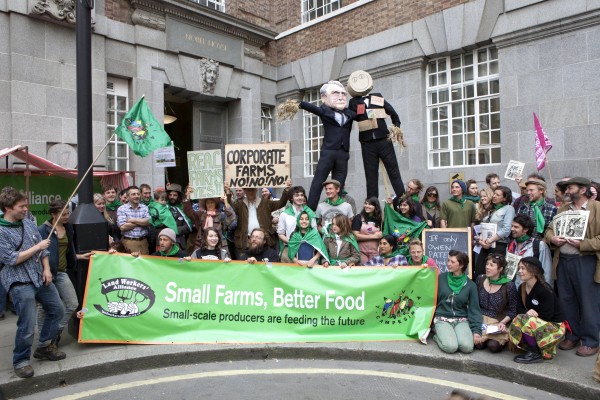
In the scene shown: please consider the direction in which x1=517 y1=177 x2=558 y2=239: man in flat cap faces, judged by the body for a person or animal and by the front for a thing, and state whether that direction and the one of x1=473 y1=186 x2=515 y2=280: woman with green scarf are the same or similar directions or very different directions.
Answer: same or similar directions

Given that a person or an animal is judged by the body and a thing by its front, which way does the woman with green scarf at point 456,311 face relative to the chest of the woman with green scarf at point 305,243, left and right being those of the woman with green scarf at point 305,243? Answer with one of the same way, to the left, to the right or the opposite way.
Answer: the same way

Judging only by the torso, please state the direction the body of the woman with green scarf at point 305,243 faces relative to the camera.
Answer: toward the camera

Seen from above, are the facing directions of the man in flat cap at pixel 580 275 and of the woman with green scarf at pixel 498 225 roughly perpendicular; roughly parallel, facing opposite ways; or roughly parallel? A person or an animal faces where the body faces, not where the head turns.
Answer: roughly parallel

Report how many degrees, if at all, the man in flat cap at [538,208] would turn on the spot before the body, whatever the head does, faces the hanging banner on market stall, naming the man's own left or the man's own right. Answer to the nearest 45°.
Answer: approximately 45° to the man's own right

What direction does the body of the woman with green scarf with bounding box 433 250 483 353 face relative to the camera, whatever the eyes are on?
toward the camera

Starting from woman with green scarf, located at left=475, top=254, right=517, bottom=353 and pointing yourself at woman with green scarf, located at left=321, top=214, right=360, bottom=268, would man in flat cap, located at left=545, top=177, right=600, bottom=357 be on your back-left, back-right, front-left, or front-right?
back-right

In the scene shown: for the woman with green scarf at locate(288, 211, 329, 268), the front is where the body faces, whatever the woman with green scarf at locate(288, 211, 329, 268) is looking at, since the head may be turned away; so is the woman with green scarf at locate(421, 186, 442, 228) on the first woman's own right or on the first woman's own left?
on the first woman's own left

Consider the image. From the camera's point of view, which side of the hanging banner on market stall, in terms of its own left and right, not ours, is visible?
front

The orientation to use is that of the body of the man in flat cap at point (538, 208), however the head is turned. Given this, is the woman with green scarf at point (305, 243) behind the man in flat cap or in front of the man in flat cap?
in front

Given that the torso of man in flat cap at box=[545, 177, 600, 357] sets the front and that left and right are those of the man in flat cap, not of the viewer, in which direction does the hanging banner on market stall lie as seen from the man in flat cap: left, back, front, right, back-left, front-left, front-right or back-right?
front-right

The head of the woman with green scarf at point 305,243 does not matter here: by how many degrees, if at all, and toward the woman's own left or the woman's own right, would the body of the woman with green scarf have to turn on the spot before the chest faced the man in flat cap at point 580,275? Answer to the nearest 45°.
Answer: approximately 90° to the woman's own left

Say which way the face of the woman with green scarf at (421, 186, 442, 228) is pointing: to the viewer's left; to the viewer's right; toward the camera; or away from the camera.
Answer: toward the camera
